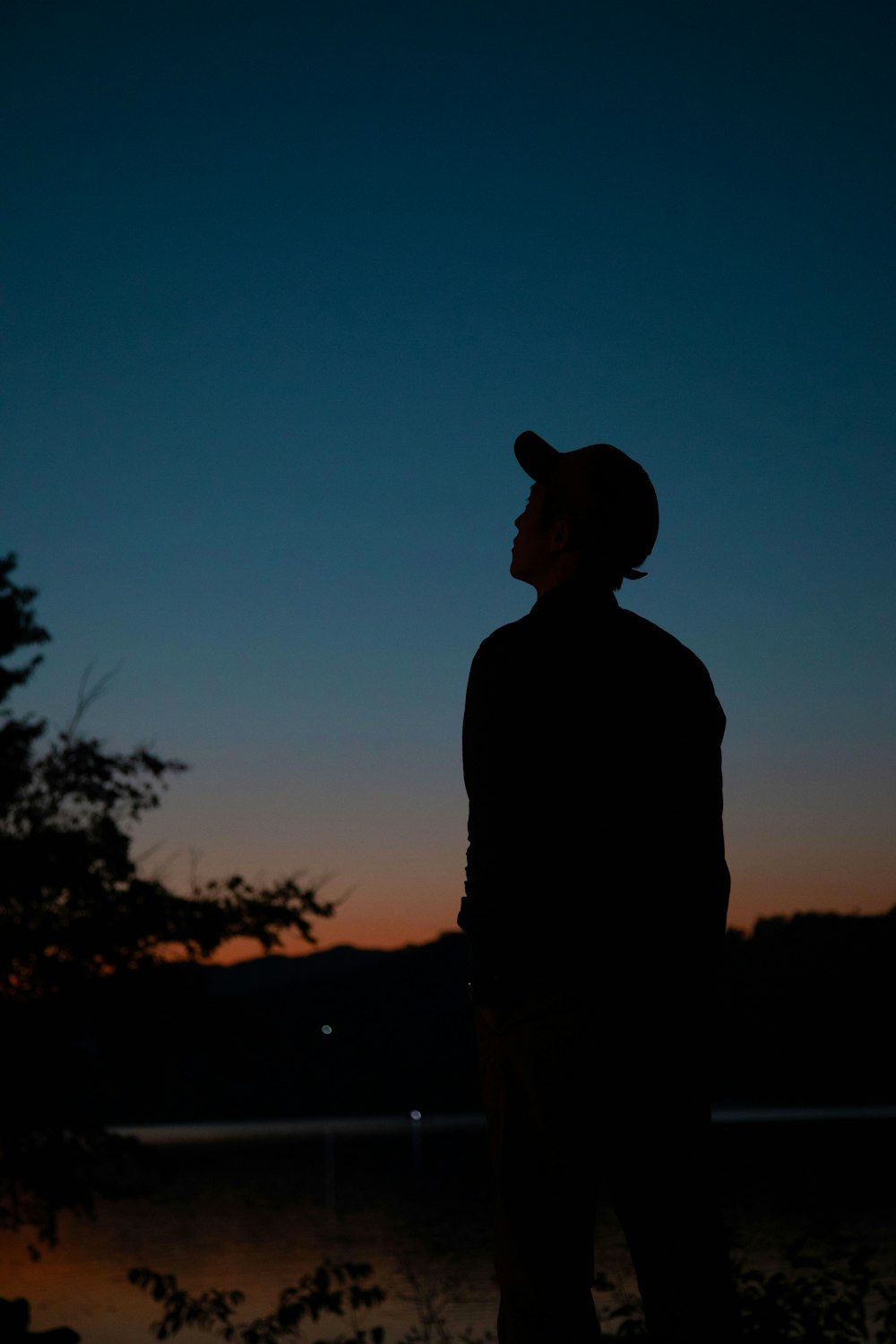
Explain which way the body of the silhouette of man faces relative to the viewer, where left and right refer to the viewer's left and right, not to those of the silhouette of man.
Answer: facing away from the viewer and to the left of the viewer
